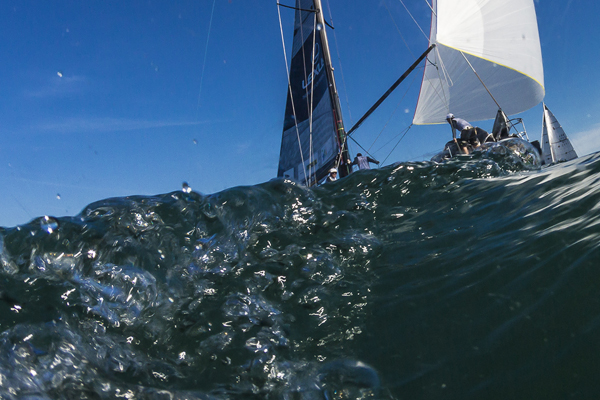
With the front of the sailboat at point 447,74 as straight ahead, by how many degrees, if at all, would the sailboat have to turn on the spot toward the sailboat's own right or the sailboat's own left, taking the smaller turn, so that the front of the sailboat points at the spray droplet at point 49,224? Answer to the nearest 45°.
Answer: approximately 90° to the sailboat's own right

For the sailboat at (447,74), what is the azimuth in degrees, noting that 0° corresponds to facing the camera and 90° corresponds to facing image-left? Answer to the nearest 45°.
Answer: approximately 270°

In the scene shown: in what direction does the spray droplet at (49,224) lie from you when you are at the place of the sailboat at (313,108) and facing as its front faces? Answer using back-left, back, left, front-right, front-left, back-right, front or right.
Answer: right

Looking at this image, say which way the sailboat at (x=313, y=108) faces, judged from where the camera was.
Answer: facing to the right of the viewer
